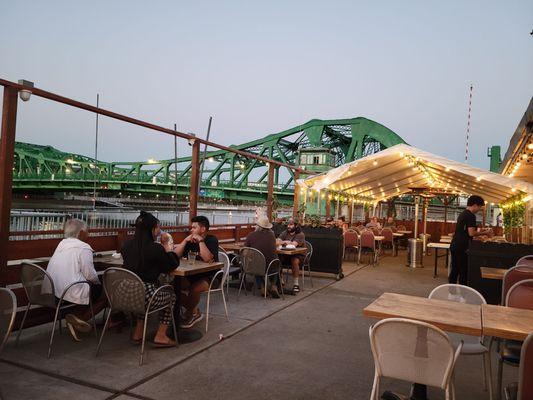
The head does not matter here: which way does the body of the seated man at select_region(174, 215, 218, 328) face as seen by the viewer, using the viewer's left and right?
facing the viewer and to the left of the viewer

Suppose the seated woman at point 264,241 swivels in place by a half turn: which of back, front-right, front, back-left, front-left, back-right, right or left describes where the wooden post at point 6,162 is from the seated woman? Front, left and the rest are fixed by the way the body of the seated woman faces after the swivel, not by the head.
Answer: front

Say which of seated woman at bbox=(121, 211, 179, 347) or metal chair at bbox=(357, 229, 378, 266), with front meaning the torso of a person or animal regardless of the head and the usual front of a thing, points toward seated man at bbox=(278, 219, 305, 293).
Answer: the seated woman

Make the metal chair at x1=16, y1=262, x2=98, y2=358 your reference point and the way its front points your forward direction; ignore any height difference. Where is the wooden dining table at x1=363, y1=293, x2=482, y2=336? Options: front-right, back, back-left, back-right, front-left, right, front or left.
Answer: right

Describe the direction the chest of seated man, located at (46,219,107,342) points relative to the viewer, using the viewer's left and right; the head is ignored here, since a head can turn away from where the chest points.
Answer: facing away from the viewer and to the right of the viewer

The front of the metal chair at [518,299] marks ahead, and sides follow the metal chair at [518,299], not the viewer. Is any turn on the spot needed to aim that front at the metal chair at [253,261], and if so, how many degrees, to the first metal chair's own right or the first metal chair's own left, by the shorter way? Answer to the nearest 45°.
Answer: approximately 45° to the first metal chair's own right

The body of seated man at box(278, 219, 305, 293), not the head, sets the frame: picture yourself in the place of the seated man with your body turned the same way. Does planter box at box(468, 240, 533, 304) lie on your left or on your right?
on your left

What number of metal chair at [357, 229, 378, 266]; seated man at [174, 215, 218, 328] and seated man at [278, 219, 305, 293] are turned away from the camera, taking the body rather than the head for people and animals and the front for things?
1

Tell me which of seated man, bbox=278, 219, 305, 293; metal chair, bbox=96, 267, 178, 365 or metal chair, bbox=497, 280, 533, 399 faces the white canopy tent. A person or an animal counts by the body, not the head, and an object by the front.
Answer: metal chair, bbox=96, 267, 178, 365

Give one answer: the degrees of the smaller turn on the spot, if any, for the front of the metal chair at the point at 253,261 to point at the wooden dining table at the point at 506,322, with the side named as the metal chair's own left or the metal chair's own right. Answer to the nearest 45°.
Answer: approximately 90° to the metal chair's own right

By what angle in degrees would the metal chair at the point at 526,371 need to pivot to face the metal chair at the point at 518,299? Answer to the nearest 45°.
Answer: approximately 45° to its right

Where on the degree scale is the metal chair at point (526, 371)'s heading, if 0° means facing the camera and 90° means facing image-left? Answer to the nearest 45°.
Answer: approximately 135°

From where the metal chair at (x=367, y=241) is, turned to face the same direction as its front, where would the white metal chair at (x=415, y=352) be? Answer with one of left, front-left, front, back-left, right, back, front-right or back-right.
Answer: back

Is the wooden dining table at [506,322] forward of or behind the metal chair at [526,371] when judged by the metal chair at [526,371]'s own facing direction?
forward

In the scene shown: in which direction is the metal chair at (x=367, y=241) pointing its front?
away from the camera

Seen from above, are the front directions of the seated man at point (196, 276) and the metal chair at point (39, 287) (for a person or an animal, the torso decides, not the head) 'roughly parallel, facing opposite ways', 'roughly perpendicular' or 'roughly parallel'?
roughly parallel, facing opposite ways

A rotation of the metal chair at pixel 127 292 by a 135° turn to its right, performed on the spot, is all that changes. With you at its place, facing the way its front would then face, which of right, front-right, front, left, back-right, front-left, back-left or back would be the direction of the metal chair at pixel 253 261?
back-left

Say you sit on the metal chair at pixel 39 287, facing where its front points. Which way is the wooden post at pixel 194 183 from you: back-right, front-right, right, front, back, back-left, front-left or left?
front
